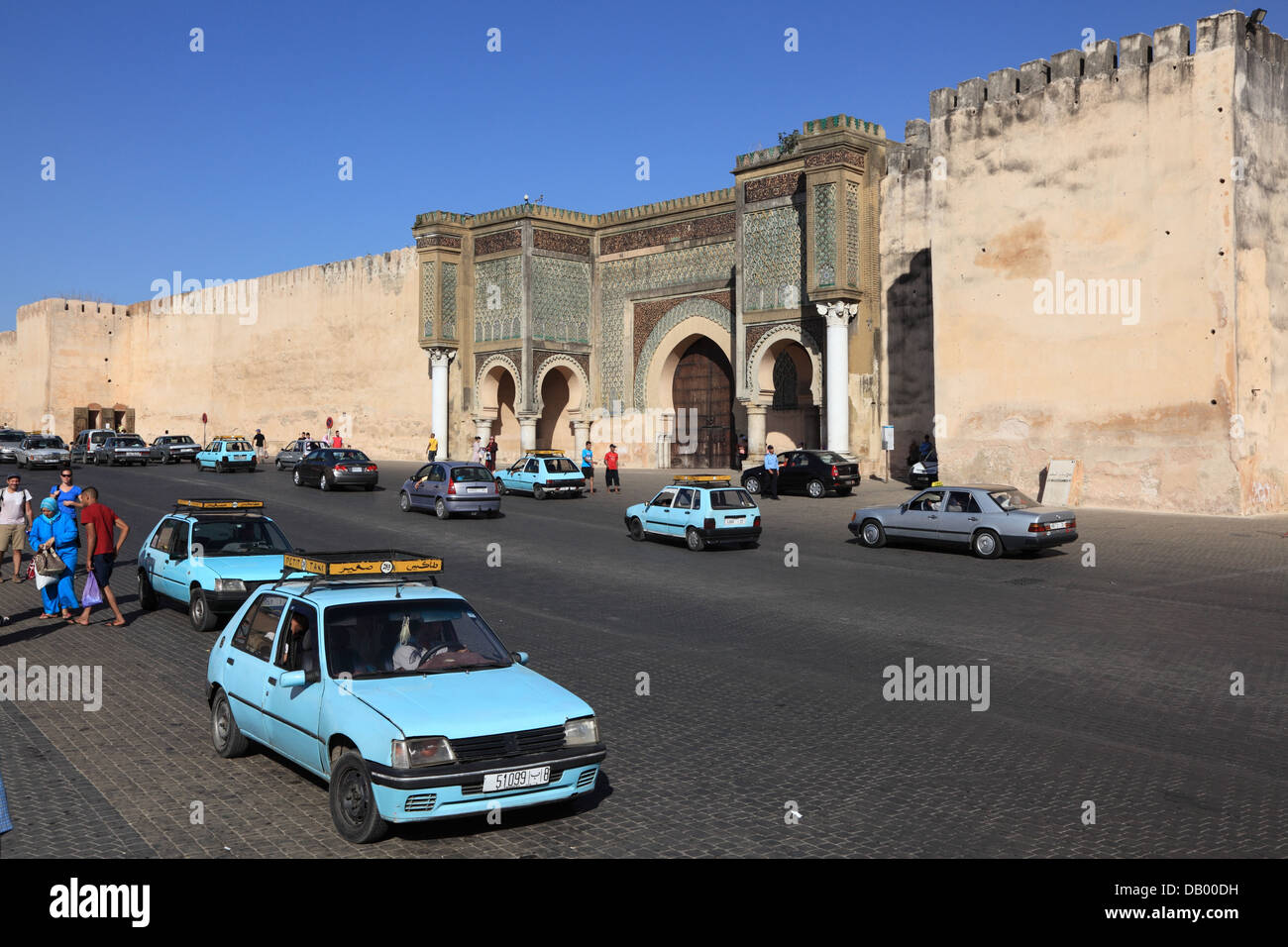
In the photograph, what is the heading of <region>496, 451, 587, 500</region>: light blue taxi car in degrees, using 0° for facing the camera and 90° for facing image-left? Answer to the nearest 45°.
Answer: approximately 135°

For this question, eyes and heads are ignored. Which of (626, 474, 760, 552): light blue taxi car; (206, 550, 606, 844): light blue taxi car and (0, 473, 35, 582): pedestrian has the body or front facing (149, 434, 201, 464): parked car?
(626, 474, 760, 552): light blue taxi car

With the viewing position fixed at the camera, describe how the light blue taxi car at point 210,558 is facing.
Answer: facing the viewer and to the right of the viewer

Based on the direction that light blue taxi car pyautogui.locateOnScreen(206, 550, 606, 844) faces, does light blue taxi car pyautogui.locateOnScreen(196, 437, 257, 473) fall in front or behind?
behind

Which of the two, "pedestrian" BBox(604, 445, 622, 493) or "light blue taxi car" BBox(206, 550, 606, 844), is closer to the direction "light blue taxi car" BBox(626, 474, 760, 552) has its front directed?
the pedestrian

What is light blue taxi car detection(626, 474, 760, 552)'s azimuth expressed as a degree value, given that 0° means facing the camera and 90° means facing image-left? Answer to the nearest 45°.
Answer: approximately 135°

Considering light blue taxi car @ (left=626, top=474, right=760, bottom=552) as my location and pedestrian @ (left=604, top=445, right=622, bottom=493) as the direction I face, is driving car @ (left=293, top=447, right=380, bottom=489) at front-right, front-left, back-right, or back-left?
front-left

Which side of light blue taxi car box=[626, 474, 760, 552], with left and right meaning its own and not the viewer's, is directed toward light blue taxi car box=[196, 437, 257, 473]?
front

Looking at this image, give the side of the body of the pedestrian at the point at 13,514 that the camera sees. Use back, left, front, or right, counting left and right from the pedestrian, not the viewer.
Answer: front

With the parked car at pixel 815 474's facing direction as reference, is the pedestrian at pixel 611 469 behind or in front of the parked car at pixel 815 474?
in front

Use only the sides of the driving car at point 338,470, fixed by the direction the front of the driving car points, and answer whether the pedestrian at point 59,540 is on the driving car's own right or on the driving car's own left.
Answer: on the driving car's own left

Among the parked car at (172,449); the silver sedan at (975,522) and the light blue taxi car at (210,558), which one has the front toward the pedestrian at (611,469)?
the silver sedan

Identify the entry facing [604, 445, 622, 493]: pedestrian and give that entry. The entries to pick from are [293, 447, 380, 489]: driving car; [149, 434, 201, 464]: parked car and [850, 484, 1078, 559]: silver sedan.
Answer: the silver sedan
